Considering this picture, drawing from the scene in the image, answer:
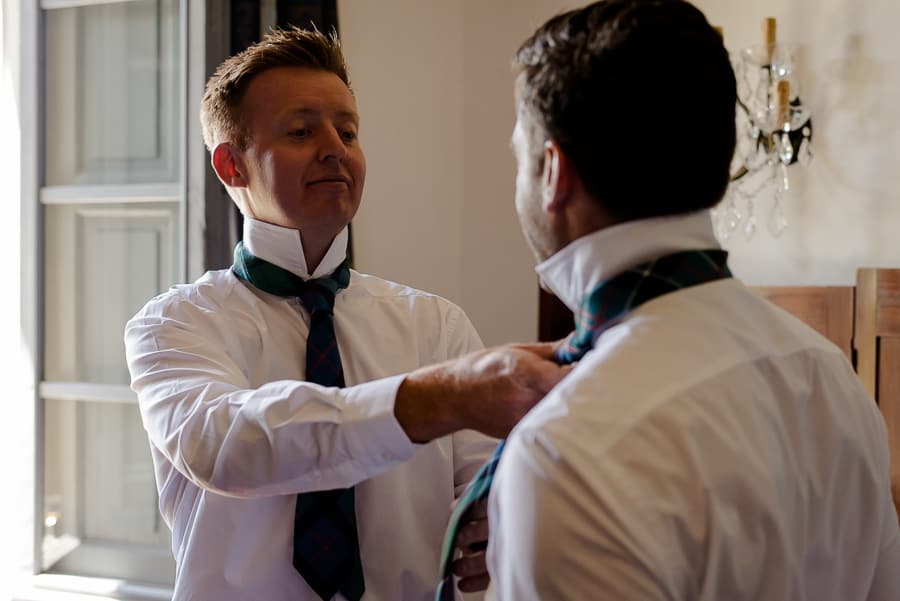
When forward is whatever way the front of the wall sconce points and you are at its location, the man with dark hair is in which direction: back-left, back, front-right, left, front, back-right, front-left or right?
front-left

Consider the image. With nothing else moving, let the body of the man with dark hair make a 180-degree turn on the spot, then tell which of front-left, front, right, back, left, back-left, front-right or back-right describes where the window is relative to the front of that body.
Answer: back

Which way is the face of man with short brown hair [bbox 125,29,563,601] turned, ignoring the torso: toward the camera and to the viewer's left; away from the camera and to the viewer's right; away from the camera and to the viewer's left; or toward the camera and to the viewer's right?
toward the camera and to the viewer's right

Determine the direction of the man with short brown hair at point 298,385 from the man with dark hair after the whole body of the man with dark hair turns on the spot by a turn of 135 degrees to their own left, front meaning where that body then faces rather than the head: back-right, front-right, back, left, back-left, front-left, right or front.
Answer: back-right

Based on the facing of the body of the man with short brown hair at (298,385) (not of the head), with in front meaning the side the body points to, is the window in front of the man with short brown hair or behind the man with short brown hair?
behind

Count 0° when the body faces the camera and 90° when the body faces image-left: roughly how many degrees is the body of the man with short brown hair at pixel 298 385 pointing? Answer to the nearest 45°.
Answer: approximately 315°

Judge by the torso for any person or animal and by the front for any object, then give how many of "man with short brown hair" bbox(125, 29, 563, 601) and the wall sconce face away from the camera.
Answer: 0

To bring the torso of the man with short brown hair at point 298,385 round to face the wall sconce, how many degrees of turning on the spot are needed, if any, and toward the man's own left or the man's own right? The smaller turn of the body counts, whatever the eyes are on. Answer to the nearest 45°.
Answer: approximately 90° to the man's own left

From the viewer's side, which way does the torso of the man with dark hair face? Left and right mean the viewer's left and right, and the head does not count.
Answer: facing away from the viewer and to the left of the viewer

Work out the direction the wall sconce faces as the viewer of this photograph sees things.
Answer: facing the viewer and to the left of the viewer

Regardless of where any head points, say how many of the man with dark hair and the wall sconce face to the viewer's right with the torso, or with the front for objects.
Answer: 0
